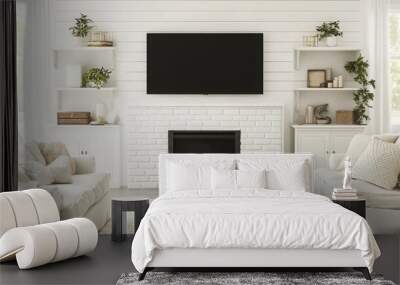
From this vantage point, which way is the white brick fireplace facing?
toward the camera

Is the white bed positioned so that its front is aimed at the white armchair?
no

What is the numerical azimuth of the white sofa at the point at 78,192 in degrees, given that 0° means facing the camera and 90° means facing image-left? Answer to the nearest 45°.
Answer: approximately 315°

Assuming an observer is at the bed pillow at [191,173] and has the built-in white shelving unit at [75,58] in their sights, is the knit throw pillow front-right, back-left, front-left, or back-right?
back-right

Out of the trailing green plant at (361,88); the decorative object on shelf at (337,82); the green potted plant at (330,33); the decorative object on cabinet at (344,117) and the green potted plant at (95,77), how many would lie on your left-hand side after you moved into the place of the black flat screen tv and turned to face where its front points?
4

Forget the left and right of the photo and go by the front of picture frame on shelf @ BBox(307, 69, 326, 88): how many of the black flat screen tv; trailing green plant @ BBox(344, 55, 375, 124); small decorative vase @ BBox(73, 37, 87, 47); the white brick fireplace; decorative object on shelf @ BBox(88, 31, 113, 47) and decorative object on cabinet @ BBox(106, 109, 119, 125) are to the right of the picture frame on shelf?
5

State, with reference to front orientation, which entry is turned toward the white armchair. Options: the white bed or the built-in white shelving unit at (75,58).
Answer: the built-in white shelving unit

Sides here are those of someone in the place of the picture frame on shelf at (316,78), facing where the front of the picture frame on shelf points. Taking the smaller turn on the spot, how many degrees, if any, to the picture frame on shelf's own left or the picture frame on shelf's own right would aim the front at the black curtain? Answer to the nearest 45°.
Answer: approximately 45° to the picture frame on shelf's own right

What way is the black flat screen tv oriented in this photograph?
toward the camera

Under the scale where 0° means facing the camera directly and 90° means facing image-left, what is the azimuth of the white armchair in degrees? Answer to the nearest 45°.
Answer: approximately 315°

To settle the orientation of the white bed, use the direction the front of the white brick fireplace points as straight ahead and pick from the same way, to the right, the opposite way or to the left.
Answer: the same way

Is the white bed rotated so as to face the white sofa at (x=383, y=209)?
no

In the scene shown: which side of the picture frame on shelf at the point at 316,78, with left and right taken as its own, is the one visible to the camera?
front

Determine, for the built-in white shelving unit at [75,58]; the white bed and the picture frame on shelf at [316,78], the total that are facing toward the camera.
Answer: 3

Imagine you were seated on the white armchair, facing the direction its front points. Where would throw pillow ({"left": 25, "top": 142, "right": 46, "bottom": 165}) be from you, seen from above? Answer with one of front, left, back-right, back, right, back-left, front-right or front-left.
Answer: back-left

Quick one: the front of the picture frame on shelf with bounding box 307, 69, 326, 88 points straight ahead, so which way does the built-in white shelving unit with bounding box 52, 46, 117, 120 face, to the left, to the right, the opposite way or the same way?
the same way

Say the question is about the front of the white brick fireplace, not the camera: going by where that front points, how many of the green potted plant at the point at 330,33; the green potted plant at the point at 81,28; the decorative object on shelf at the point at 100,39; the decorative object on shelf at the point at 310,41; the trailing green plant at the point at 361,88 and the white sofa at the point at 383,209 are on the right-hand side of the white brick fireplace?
2

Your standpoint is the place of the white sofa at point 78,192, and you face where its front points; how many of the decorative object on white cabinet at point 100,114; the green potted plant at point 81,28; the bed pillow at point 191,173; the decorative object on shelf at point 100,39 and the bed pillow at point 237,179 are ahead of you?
2

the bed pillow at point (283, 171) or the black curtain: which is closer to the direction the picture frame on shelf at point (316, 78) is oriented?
the bed pillow

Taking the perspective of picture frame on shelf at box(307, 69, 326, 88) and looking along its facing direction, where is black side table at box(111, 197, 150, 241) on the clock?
The black side table is roughly at 1 o'clock from the picture frame on shelf.

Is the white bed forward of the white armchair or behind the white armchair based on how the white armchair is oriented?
forward
